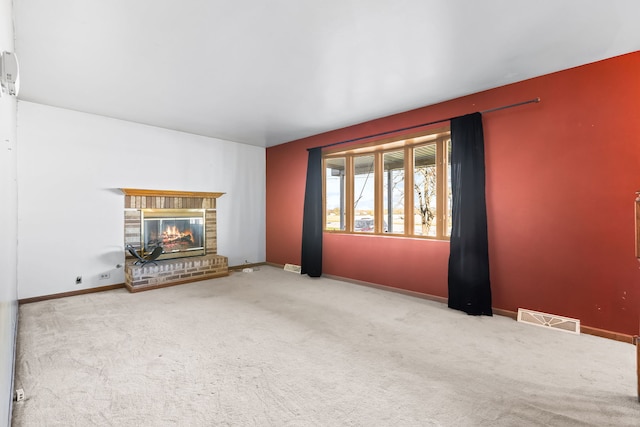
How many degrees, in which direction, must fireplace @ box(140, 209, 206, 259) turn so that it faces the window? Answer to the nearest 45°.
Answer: approximately 45° to its left

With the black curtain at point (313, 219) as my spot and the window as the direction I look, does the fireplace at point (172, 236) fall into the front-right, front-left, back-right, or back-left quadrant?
back-right

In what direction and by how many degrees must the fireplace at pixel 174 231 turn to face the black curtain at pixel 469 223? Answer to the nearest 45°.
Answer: approximately 45° to its left

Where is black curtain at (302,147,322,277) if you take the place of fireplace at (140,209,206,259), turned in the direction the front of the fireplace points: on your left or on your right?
on your left

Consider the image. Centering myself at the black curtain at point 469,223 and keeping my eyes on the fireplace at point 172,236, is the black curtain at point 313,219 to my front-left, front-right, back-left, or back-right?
front-right

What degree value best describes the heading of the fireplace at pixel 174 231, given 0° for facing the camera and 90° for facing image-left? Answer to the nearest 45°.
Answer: approximately 0°

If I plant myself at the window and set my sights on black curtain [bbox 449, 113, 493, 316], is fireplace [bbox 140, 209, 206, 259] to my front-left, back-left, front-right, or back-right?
back-right

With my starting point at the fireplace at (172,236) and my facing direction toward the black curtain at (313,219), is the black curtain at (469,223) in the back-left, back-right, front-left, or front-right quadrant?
front-right
